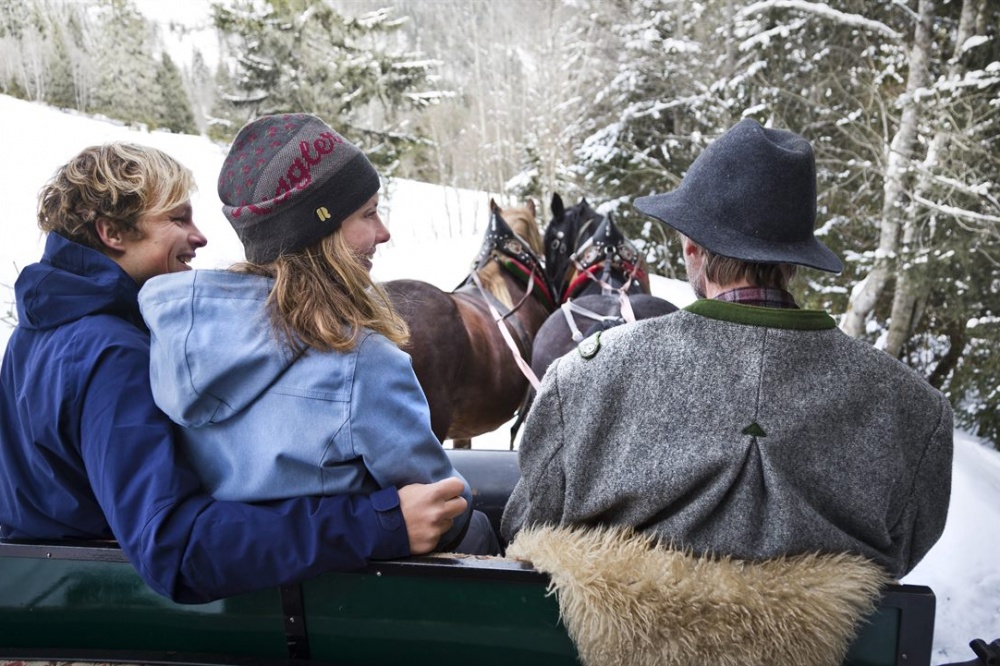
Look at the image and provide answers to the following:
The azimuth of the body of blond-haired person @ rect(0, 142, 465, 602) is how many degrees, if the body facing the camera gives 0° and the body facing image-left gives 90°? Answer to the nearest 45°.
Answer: approximately 225°

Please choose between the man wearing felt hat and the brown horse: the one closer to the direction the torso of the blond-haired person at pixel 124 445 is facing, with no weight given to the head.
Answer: the brown horse

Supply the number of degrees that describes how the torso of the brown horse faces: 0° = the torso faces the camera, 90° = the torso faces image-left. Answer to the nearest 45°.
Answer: approximately 225°

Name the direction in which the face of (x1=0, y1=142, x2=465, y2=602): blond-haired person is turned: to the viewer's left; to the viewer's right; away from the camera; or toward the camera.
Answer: to the viewer's right

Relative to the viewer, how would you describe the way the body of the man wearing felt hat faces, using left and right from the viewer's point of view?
facing away from the viewer

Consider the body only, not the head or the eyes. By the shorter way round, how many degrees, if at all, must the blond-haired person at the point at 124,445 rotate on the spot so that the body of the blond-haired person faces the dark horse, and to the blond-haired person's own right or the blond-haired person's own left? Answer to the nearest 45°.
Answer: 0° — they already face it

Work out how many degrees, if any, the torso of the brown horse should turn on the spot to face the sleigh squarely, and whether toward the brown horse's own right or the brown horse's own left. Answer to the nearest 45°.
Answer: approximately 135° to the brown horse's own right

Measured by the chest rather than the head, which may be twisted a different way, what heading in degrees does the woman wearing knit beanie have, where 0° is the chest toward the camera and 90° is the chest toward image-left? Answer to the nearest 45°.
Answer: approximately 225°

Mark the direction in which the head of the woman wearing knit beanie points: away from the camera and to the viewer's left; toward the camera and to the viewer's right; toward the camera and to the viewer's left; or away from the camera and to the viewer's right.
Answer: away from the camera and to the viewer's right

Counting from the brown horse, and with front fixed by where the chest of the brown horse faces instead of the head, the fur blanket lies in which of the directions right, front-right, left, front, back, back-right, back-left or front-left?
back-right

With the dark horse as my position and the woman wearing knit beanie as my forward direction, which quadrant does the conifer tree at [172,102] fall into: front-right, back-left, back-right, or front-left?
back-right
